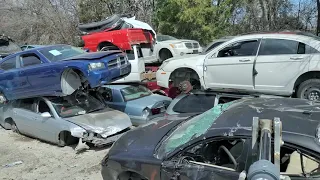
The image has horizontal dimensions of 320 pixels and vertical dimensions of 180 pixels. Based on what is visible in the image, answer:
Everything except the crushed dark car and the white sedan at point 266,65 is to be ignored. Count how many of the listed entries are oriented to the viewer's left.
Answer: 2

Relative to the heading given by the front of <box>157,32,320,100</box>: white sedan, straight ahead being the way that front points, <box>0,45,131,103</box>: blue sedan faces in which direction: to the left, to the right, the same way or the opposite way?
the opposite way

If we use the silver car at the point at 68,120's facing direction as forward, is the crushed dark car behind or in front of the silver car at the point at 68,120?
in front

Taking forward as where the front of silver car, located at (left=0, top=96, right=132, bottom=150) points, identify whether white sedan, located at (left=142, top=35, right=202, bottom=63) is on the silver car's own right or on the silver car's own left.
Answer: on the silver car's own left

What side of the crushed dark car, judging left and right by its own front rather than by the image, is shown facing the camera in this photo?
left

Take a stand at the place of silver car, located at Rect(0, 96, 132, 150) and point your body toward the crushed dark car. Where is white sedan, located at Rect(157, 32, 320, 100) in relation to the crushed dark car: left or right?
left

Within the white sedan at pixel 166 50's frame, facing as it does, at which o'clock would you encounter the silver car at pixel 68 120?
The silver car is roughly at 2 o'clock from the white sedan.

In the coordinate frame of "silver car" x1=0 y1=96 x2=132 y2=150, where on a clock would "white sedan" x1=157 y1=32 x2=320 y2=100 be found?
The white sedan is roughly at 11 o'clock from the silver car.

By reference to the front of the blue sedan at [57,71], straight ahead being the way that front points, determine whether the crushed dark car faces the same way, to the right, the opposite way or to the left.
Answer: the opposite way

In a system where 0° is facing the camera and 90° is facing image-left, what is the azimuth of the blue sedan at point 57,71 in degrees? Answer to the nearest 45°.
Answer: approximately 315°

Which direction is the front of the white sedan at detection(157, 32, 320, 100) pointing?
to the viewer's left

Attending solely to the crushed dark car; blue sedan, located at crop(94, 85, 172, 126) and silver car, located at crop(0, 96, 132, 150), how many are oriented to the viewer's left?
1
